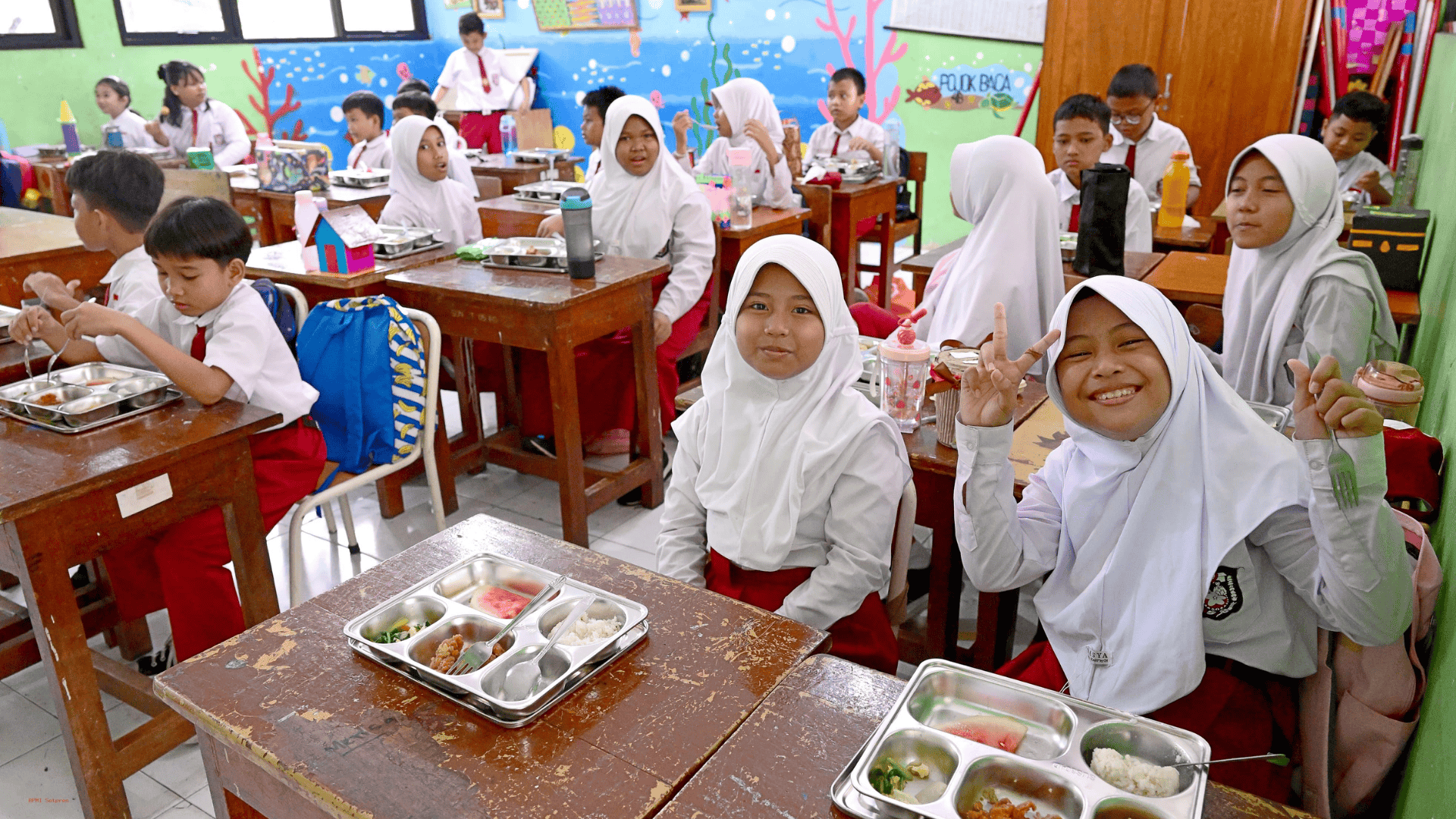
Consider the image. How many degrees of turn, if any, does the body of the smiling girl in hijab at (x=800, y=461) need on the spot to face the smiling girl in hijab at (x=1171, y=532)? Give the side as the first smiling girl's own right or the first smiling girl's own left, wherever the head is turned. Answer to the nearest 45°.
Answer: approximately 90° to the first smiling girl's own left

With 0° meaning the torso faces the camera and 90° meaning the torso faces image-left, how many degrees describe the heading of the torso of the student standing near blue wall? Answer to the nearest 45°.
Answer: approximately 0°

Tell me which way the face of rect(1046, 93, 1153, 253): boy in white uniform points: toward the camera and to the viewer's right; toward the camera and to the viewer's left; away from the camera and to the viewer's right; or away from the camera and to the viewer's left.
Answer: toward the camera and to the viewer's left

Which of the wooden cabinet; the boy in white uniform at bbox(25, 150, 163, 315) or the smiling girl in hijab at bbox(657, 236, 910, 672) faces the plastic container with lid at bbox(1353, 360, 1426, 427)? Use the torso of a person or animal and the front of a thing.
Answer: the wooden cabinet

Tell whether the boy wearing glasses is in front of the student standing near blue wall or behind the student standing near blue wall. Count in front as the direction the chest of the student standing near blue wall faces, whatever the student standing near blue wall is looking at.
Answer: in front

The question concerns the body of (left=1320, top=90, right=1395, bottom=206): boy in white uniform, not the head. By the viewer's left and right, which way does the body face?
facing the viewer and to the left of the viewer

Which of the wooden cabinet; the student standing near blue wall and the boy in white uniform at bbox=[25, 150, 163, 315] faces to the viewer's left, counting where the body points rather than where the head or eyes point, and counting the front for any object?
the boy in white uniform

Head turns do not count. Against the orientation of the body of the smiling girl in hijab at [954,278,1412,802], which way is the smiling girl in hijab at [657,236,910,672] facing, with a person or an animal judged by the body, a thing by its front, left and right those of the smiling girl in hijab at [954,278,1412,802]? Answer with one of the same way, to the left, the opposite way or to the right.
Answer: the same way

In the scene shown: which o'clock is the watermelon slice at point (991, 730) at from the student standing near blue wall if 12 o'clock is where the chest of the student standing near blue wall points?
The watermelon slice is roughly at 12 o'clock from the student standing near blue wall.

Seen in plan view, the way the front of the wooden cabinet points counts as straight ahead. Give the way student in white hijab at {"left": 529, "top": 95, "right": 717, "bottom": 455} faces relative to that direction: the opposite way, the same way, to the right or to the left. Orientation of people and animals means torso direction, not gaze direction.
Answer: the same way

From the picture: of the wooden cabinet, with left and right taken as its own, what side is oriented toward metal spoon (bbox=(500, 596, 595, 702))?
front

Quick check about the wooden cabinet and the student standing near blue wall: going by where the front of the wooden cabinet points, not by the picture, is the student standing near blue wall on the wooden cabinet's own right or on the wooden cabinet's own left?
on the wooden cabinet's own right

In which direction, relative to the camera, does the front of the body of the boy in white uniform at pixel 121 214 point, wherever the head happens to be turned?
to the viewer's left

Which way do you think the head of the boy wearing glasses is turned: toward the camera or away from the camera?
toward the camera

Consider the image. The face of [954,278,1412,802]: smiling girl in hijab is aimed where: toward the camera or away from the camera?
toward the camera

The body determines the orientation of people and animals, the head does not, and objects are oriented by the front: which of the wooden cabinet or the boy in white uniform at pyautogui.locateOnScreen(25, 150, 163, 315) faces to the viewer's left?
the boy in white uniform

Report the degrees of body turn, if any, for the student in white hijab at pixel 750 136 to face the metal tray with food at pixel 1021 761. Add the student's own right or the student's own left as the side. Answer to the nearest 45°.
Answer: approximately 45° to the student's own left

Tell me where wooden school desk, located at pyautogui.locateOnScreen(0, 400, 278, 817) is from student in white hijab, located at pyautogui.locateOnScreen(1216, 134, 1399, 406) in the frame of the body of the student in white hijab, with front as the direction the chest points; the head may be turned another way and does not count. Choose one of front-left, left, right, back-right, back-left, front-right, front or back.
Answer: front

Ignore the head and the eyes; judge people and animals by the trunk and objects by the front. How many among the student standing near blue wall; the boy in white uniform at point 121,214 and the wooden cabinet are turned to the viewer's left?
1

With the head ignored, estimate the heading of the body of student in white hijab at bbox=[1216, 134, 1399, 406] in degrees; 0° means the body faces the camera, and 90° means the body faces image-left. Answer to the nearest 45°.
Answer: approximately 45°
